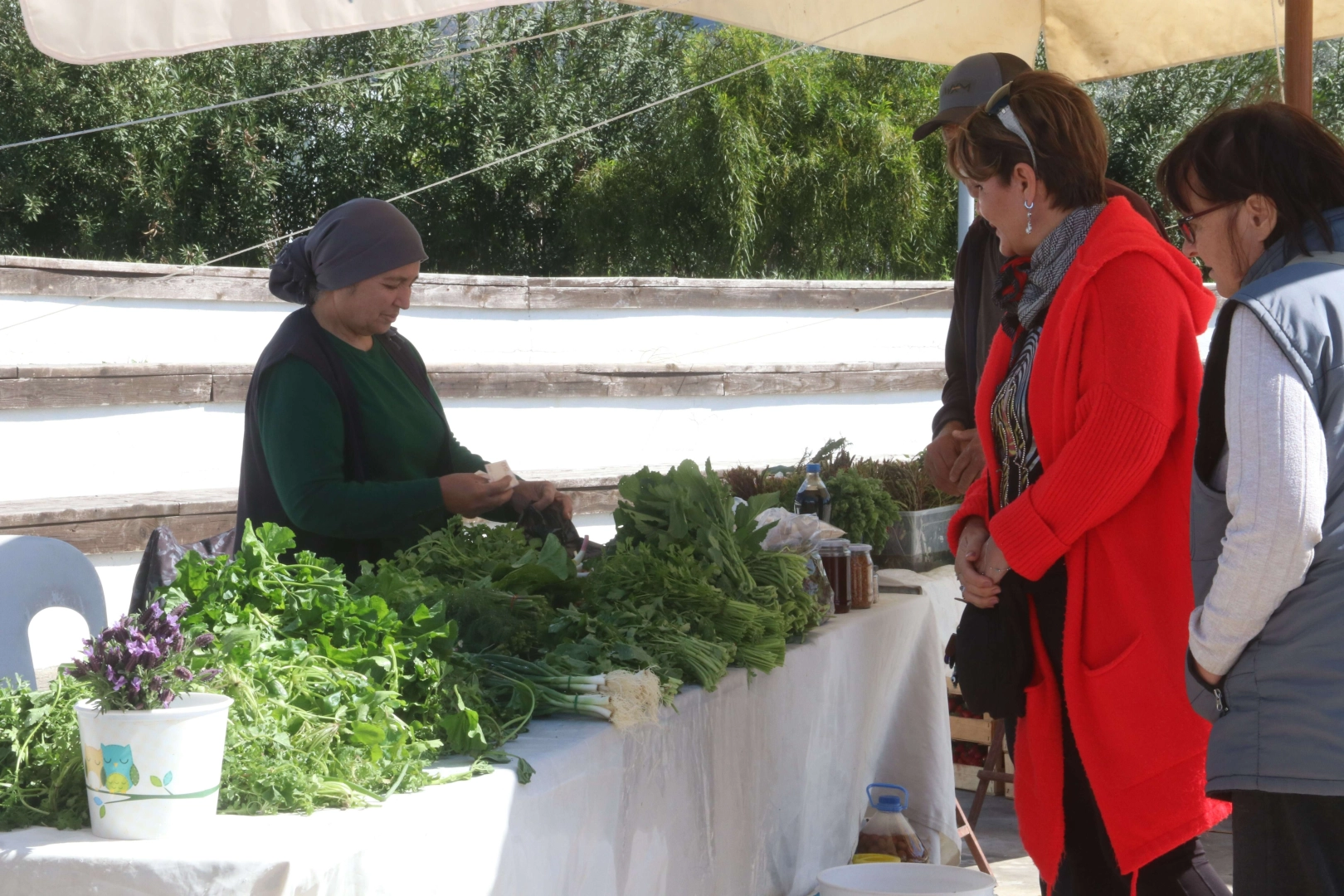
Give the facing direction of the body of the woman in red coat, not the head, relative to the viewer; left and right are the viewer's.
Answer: facing to the left of the viewer

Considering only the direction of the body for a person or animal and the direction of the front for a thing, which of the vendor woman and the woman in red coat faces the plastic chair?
the woman in red coat

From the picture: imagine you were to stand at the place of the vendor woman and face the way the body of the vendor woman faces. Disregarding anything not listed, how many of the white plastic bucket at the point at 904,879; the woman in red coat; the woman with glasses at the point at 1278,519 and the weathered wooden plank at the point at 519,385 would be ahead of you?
3

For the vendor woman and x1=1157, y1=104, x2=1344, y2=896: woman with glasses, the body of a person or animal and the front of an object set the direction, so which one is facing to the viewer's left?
the woman with glasses

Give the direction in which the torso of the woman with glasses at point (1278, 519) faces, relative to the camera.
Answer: to the viewer's left

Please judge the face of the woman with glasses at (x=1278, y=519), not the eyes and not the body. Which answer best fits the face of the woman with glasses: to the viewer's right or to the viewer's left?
to the viewer's left

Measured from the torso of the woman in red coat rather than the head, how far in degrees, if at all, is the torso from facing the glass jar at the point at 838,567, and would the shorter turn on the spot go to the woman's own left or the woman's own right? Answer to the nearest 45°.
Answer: approximately 45° to the woman's own right

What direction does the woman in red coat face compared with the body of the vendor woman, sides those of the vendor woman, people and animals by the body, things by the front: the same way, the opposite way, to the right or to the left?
the opposite way

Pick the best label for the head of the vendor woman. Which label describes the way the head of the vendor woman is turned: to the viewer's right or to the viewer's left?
to the viewer's right

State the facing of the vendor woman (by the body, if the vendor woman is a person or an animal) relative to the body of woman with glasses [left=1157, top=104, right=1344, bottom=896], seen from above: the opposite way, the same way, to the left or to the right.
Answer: the opposite way

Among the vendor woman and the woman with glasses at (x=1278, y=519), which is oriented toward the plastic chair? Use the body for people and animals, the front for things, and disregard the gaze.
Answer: the woman with glasses

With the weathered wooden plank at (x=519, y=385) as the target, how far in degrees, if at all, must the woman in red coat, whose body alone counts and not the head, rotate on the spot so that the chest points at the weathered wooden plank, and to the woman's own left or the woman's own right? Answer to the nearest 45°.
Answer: approximately 45° to the woman's own right

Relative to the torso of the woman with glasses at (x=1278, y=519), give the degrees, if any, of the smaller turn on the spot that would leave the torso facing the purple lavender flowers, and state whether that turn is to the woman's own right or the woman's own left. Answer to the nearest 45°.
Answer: approximately 45° to the woman's own left

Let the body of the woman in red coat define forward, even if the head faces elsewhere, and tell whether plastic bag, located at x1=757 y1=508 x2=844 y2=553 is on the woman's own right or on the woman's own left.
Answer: on the woman's own right

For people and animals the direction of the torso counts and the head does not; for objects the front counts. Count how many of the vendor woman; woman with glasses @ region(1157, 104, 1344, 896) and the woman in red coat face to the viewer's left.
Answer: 2

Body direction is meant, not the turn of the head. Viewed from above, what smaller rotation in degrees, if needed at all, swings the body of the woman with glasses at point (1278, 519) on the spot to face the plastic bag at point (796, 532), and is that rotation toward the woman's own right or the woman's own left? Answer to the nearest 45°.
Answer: approximately 45° to the woman's own right
